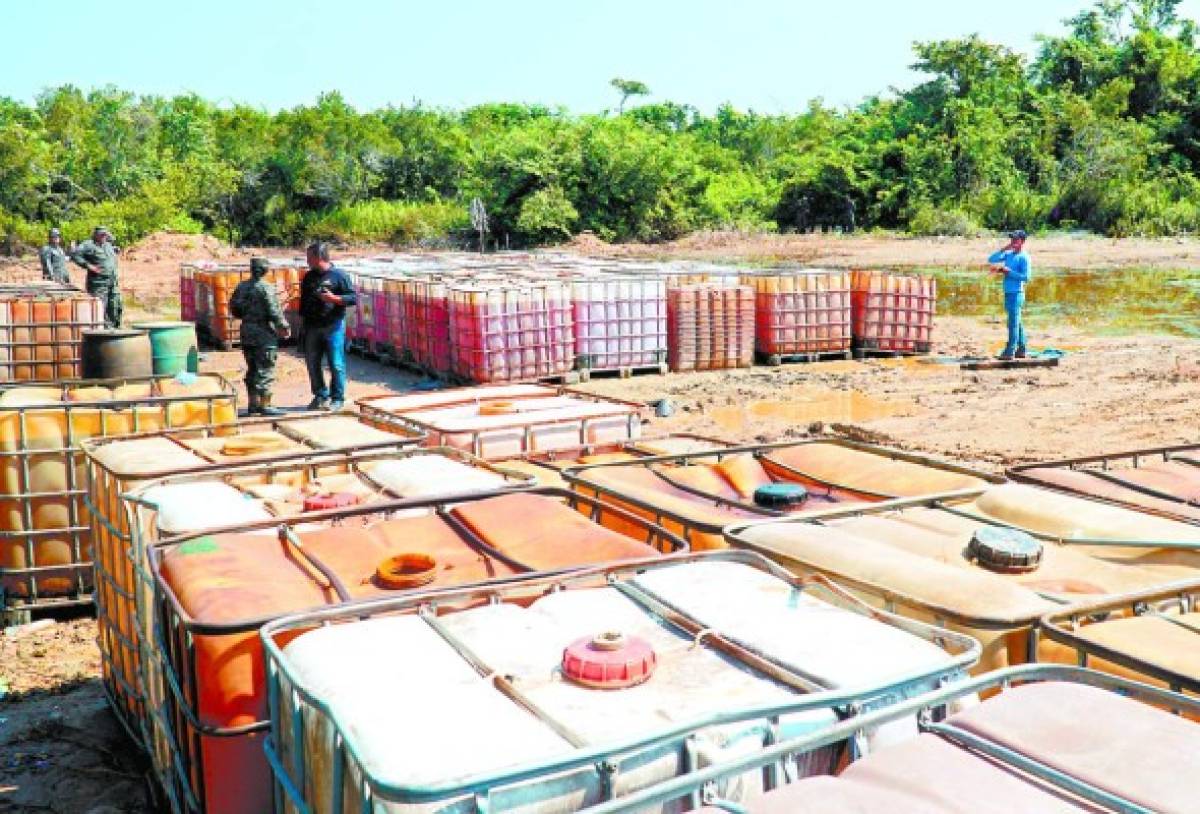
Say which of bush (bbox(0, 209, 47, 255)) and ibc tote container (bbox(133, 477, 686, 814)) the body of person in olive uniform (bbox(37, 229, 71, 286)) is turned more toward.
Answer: the ibc tote container

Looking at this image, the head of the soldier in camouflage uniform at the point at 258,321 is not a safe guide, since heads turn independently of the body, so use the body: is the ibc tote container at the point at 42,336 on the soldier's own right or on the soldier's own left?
on the soldier's own left

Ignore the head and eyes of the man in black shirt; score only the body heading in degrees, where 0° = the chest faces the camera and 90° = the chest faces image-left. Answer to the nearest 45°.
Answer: approximately 45°

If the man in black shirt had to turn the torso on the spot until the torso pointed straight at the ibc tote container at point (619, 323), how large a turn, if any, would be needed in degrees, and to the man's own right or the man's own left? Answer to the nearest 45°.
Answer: approximately 180°

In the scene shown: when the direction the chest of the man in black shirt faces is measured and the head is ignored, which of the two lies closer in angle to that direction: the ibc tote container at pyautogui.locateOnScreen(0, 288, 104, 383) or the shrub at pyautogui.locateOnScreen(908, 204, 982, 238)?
the ibc tote container

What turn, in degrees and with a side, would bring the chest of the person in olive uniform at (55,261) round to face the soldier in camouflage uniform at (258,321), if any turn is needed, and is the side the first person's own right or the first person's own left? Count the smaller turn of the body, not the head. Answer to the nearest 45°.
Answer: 0° — they already face them

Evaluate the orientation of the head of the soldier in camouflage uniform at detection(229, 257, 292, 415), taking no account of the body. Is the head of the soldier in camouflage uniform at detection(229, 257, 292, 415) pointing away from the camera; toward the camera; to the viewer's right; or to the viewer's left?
to the viewer's right

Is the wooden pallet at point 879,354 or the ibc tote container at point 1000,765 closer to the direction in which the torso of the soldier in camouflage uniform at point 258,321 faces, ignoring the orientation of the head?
the wooden pallet

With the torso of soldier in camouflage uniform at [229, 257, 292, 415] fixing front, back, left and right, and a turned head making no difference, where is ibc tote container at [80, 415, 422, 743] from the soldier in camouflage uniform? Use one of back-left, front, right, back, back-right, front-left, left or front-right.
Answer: back-right

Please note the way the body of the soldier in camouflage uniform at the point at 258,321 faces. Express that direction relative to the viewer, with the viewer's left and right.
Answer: facing away from the viewer and to the right of the viewer
